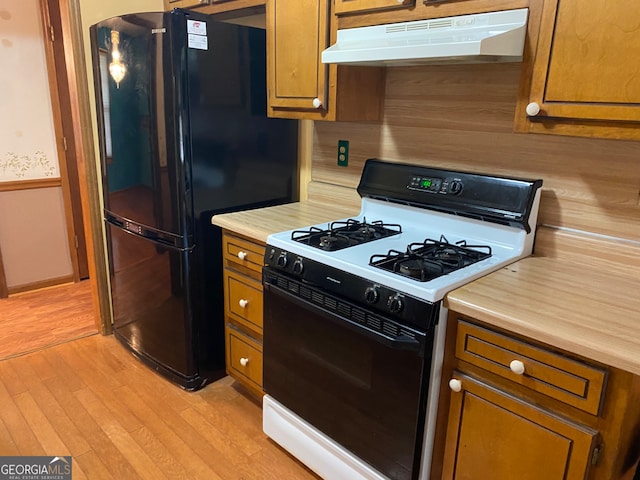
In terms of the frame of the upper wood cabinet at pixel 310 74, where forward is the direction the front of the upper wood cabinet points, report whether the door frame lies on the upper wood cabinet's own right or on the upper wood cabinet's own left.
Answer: on the upper wood cabinet's own right

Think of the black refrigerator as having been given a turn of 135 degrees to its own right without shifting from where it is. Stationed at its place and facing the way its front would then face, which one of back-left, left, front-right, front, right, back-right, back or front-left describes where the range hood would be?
back-right

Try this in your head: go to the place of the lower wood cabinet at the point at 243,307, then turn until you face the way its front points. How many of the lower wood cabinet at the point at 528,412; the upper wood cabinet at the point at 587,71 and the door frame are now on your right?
1

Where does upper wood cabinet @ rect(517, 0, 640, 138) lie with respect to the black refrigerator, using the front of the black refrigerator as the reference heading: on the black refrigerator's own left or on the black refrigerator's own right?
on the black refrigerator's own left

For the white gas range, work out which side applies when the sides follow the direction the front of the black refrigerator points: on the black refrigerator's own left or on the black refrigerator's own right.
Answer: on the black refrigerator's own left

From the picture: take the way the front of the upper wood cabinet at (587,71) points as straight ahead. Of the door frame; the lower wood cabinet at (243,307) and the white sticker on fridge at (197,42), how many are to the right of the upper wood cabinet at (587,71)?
3

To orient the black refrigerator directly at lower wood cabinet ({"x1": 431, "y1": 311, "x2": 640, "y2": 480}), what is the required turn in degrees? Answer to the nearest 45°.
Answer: approximately 90° to its left
